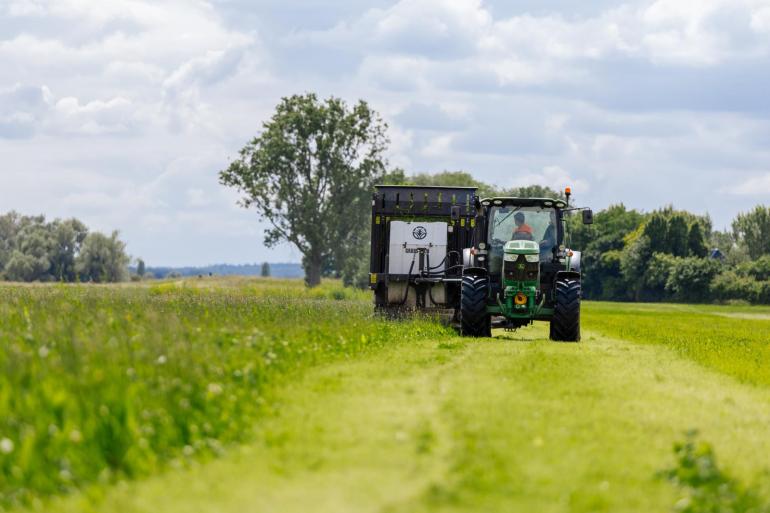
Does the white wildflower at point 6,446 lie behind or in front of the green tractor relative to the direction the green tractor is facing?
in front

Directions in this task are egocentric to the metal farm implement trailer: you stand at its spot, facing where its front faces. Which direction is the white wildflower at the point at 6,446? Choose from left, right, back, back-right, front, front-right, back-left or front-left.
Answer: front

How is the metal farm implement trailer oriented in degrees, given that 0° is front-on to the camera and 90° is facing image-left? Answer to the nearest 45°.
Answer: approximately 0°

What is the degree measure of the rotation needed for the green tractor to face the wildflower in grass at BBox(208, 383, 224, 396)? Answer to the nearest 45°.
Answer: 0° — it already faces it

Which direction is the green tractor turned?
toward the camera

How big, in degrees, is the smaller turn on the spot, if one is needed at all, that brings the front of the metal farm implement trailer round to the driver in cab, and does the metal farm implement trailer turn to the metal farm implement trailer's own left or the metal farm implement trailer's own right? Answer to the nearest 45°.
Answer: approximately 45° to the metal farm implement trailer's own left

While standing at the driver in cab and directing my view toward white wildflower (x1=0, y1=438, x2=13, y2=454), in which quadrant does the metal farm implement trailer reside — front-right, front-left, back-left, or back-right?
back-right
